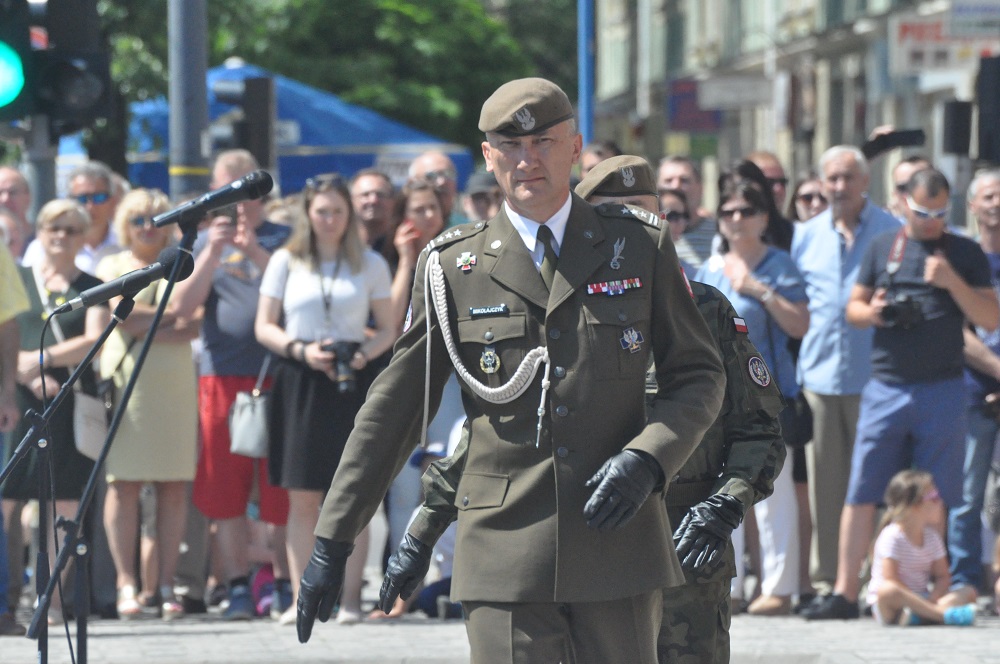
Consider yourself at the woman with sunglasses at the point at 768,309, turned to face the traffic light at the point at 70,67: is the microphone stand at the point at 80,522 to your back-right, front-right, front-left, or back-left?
front-left

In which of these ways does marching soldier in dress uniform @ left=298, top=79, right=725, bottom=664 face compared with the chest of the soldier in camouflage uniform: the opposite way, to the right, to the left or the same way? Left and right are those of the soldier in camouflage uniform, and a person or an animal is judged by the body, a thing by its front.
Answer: the same way

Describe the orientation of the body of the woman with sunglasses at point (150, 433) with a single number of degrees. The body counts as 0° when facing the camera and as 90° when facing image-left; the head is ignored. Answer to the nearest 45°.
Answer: approximately 0°

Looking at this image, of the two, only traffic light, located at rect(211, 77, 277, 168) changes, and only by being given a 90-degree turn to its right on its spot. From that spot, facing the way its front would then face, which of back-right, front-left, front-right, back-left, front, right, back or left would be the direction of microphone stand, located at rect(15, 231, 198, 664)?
back

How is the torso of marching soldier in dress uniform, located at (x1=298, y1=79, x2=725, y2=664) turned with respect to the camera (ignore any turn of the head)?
toward the camera

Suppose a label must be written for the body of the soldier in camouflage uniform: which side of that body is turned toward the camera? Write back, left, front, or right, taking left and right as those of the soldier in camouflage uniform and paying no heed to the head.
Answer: front

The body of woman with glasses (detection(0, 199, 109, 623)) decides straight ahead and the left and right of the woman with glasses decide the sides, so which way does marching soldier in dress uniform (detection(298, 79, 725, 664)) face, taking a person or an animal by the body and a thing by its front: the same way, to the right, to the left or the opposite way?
the same way

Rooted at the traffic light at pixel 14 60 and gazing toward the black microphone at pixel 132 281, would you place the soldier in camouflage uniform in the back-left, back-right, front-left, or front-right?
front-left

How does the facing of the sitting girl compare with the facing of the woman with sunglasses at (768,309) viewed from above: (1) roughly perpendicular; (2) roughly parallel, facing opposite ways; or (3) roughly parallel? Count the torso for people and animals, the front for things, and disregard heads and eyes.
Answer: roughly perpendicular

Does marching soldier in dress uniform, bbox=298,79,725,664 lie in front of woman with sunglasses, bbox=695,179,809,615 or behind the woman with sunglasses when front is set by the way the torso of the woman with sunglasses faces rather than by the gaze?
in front

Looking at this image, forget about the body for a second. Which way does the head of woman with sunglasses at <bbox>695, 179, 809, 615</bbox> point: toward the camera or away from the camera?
toward the camera

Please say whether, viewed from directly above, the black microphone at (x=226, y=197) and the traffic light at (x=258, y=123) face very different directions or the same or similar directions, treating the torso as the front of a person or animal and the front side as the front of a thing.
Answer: very different directions

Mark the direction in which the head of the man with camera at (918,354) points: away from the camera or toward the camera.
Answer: toward the camera
